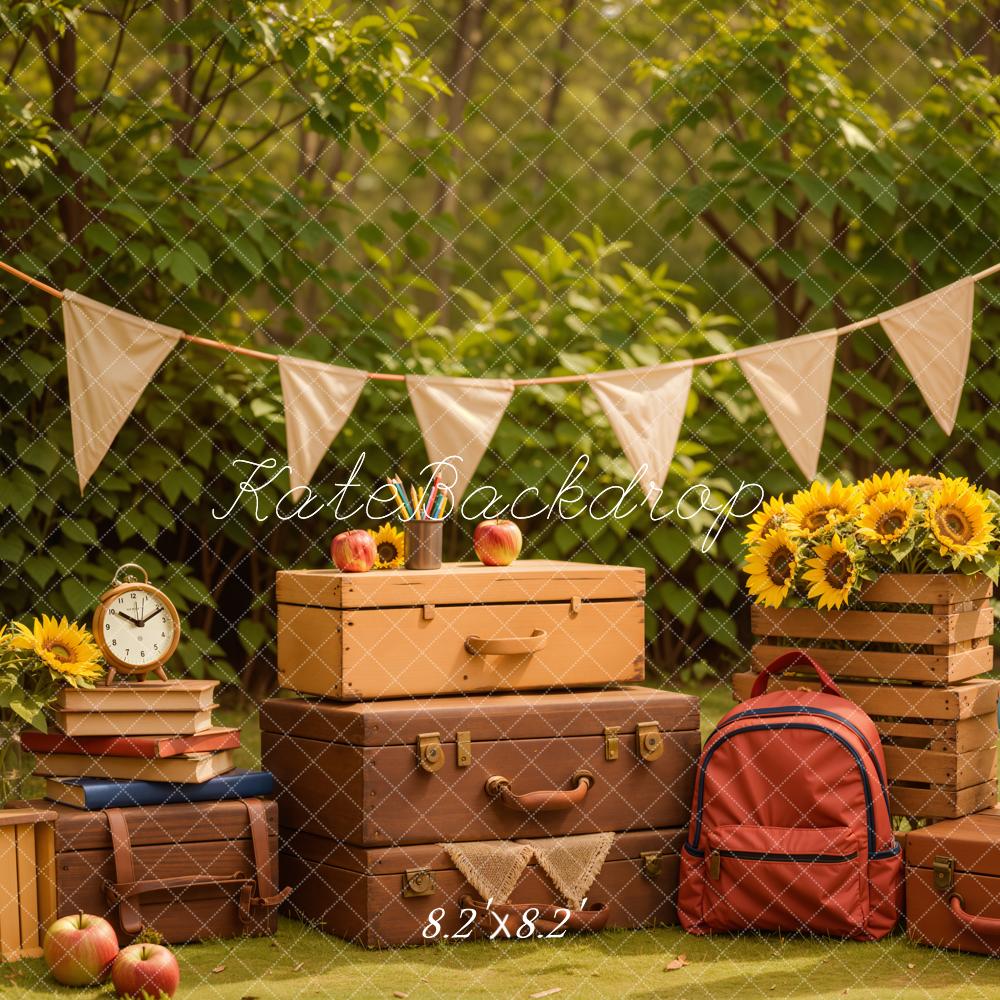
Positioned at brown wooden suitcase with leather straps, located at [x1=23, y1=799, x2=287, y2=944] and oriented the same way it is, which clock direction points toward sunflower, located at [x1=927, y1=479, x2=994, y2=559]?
The sunflower is roughly at 9 o'clock from the brown wooden suitcase with leather straps.

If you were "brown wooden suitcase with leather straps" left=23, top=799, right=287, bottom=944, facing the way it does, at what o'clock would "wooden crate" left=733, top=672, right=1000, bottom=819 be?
The wooden crate is roughly at 9 o'clock from the brown wooden suitcase with leather straps.

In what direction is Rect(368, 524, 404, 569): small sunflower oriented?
toward the camera

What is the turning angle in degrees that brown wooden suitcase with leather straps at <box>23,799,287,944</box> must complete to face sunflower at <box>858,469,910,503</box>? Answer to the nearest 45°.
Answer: approximately 90° to its left

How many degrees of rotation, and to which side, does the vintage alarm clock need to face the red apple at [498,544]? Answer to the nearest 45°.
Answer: approximately 90° to its left

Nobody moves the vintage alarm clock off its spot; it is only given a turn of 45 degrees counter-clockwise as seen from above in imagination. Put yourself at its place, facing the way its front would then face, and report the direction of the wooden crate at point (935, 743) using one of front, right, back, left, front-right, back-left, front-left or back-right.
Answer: front-left

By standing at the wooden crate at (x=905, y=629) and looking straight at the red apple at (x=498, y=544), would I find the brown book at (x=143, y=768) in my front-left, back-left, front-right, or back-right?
front-left

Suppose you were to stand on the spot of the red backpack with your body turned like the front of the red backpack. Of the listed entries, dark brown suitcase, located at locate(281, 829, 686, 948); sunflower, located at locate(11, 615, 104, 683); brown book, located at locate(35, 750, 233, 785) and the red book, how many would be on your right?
4

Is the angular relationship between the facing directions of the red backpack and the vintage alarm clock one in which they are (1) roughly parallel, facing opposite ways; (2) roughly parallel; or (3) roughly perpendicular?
roughly parallel

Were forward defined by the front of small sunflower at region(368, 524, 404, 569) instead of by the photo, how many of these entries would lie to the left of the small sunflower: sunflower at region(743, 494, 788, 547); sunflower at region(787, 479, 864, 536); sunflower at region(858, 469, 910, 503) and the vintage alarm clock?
3

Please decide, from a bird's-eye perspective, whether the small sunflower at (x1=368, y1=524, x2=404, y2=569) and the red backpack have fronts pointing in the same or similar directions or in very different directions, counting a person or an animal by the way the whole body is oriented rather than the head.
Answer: same or similar directions

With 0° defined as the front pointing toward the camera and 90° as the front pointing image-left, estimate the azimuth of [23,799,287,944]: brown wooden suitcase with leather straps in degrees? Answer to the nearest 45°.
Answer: approximately 0°
